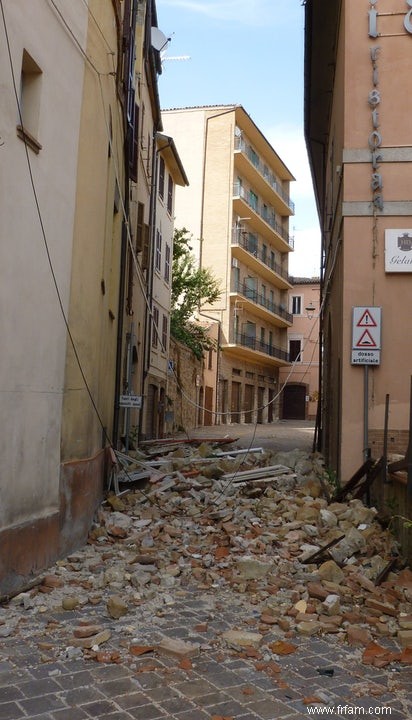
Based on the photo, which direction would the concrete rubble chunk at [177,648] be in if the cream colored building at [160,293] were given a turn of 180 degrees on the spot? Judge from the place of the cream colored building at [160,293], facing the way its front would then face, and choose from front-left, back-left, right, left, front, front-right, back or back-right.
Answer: left

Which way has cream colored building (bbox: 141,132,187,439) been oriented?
to the viewer's right

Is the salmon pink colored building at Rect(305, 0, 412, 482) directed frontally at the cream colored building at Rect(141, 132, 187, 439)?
no

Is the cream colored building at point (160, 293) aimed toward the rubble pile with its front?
no

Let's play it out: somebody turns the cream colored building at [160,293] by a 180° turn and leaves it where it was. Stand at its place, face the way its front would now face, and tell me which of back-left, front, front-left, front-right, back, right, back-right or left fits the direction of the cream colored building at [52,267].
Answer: left

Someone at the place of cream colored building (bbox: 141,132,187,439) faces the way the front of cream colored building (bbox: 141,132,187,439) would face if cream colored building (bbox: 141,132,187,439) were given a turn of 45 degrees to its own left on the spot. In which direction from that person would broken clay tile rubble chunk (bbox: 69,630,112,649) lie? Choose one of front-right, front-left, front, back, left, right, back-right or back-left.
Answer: back-right

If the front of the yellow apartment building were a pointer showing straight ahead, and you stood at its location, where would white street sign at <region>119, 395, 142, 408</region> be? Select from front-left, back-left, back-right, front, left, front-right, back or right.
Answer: front-right

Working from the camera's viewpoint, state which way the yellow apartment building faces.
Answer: facing the viewer and to the right of the viewer

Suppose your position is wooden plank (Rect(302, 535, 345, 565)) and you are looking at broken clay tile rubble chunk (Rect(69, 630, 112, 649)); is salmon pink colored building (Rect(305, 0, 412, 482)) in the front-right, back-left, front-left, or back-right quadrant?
back-right

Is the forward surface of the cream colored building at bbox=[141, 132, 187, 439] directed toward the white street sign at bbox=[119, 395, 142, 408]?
no

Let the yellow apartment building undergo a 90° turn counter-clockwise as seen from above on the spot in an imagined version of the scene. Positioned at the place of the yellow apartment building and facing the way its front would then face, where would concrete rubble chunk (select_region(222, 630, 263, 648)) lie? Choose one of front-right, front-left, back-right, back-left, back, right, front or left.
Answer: back-right

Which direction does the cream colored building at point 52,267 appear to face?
to the viewer's right
